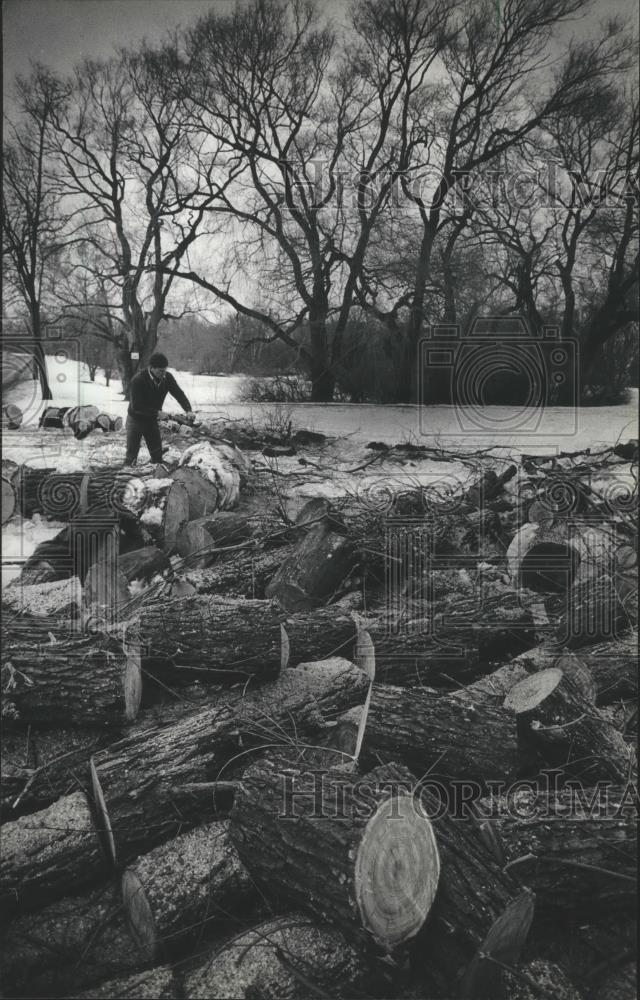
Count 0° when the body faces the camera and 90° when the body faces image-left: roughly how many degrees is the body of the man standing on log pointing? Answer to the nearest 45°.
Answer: approximately 315°

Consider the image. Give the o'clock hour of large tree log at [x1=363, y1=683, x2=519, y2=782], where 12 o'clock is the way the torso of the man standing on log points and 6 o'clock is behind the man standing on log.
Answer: The large tree log is roughly at 12 o'clock from the man standing on log.

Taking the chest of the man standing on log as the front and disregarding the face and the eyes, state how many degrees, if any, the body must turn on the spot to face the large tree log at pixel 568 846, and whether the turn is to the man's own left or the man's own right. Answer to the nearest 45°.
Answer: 0° — they already face it

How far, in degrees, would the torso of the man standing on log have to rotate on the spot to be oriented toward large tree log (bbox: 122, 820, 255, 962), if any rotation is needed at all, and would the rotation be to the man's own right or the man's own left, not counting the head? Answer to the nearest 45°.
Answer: approximately 45° to the man's own right

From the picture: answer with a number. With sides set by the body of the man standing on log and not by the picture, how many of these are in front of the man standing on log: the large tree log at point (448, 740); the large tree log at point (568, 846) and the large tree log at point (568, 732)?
3

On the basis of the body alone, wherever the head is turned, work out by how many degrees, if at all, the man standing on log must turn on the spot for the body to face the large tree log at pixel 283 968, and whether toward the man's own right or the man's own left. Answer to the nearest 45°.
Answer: approximately 45° to the man's own right
